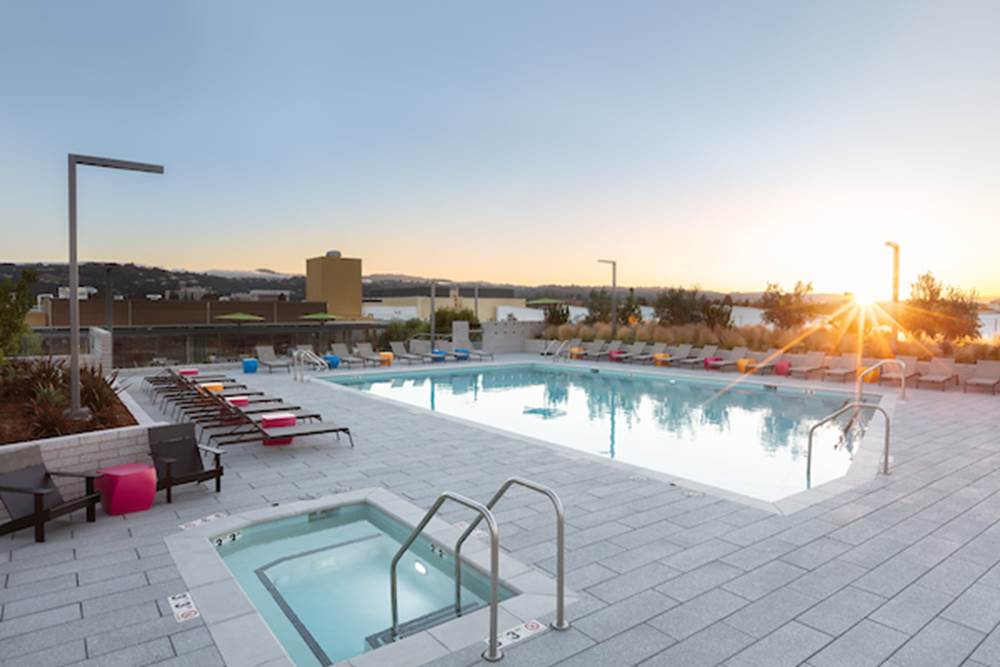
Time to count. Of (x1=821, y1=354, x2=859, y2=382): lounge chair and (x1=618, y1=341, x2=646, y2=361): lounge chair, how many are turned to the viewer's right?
0

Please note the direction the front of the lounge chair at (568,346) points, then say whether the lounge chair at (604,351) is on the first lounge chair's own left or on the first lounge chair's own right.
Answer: on the first lounge chair's own left

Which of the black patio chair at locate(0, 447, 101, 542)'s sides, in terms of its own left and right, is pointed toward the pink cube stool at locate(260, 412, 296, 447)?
left

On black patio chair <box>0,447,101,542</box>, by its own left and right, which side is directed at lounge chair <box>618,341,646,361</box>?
left

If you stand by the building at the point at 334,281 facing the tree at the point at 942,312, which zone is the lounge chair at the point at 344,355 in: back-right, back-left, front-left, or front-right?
front-right

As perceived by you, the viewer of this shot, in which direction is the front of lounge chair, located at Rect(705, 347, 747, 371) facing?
facing the viewer and to the left of the viewer

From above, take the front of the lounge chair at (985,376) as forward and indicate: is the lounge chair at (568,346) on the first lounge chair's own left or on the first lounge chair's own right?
on the first lounge chair's own right

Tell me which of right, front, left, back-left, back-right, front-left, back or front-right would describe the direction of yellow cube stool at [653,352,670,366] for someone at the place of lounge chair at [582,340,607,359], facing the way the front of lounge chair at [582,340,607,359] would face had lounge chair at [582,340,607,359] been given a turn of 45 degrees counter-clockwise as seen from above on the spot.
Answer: front-left

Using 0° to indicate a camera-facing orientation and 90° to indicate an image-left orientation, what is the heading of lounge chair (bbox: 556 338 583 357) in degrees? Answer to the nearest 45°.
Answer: approximately 45°

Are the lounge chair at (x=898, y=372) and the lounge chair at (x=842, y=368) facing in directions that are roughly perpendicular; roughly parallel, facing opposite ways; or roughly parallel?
roughly parallel

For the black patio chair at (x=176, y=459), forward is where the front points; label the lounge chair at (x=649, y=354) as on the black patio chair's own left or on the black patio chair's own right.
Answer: on the black patio chair's own left

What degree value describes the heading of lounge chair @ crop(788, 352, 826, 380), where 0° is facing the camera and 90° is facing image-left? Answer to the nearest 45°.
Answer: approximately 45°

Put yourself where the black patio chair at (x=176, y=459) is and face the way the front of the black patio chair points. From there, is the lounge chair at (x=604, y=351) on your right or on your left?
on your left

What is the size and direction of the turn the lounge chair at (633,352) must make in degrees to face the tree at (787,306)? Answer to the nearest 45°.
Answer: approximately 180°

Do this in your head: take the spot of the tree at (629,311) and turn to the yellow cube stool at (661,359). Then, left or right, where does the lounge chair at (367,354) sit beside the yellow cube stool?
right

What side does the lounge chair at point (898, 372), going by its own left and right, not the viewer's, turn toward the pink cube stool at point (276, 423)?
front
